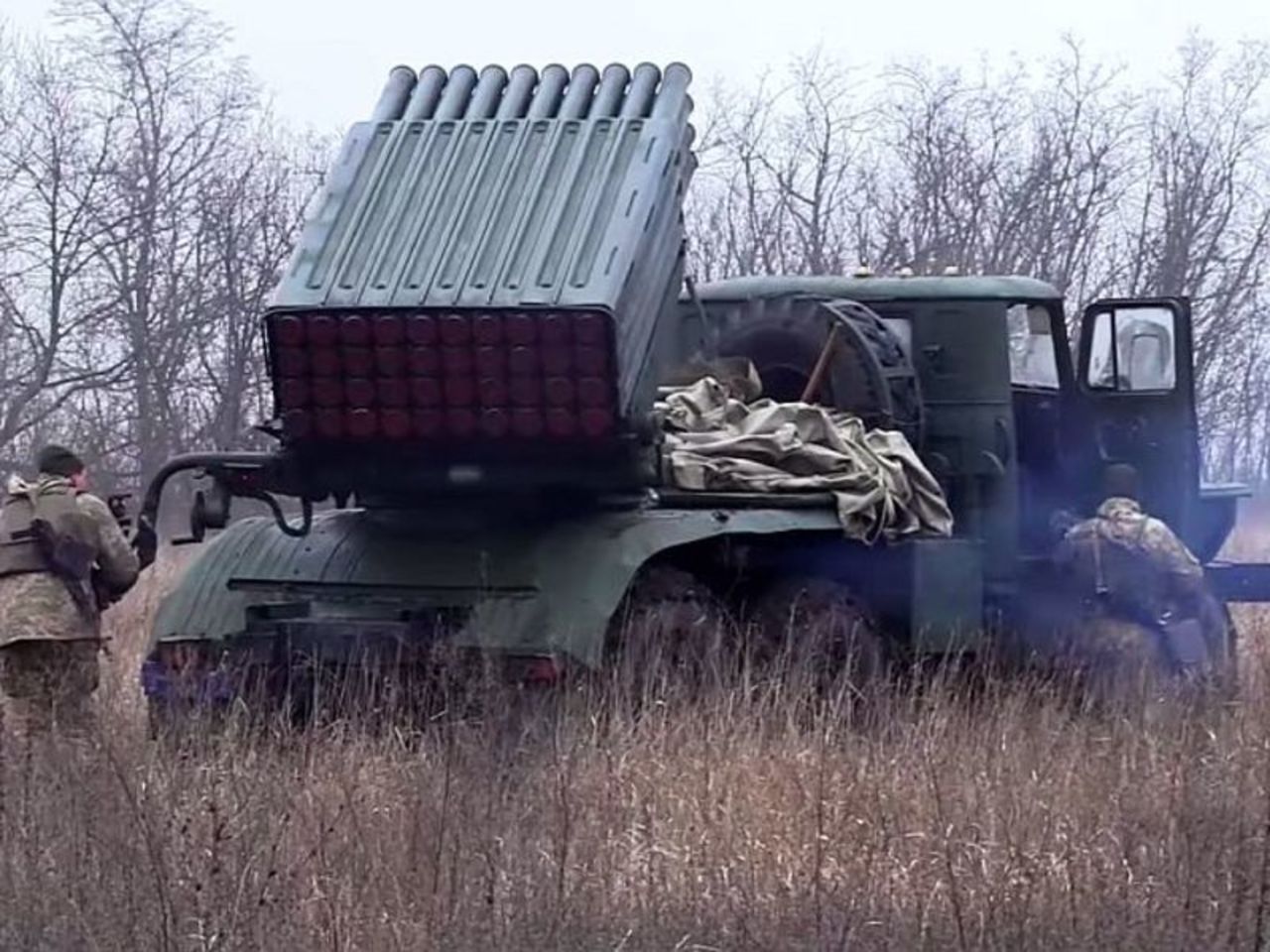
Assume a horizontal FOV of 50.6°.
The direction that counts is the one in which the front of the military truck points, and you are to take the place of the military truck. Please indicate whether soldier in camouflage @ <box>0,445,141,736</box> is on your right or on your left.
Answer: on your left

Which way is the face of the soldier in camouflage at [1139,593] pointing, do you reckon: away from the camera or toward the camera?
away from the camera

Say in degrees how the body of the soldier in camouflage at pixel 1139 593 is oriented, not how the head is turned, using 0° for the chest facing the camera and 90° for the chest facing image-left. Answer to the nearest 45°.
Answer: approximately 180°

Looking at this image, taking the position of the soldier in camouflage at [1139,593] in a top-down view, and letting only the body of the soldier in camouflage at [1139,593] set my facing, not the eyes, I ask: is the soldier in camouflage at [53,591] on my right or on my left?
on my left

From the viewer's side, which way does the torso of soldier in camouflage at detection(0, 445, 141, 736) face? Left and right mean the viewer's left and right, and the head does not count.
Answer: facing away from the viewer and to the right of the viewer

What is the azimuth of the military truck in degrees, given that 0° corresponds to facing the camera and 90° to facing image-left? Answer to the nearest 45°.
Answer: approximately 225°
